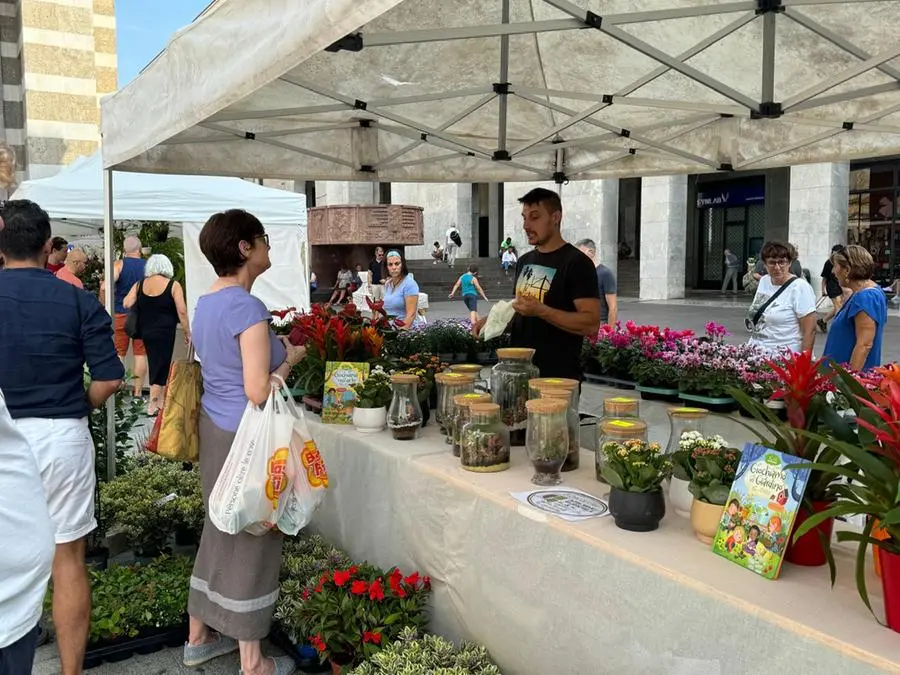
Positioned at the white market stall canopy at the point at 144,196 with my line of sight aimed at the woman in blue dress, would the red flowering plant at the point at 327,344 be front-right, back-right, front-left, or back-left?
front-right

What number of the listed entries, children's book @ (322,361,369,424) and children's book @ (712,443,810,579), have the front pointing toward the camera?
2

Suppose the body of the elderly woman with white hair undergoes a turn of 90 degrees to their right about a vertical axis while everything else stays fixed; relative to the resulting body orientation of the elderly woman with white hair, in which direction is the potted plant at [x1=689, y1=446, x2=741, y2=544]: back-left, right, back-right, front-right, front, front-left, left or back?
right

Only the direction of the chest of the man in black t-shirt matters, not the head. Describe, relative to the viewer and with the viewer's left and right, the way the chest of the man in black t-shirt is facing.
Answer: facing the viewer and to the left of the viewer

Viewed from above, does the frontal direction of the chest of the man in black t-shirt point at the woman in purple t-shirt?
yes

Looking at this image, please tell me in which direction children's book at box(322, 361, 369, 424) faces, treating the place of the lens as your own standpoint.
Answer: facing the viewer

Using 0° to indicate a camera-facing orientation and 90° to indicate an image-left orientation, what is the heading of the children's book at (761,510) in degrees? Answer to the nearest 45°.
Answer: approximately 0°

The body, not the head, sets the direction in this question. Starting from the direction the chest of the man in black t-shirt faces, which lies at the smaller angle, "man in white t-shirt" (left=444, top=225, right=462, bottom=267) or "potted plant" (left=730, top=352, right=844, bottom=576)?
the potted plant

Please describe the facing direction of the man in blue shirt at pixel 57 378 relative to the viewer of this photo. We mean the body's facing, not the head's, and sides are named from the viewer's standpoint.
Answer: facing away from the viewer

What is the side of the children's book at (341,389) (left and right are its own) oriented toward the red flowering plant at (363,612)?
front

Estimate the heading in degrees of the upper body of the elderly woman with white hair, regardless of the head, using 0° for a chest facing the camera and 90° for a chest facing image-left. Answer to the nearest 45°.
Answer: approximately 180°

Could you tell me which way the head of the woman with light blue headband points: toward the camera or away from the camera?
toward the camera

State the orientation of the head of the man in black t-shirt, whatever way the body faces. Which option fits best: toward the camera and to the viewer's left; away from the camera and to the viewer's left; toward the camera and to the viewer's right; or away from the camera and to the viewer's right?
toward the camera and to the viewer's left
